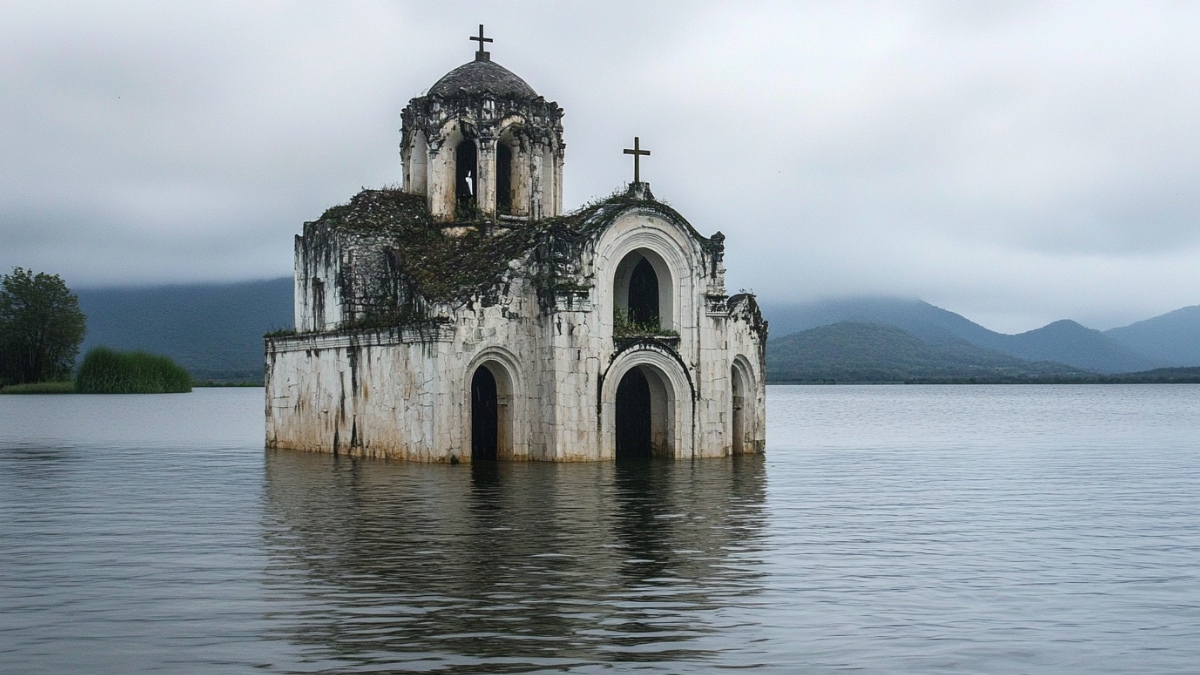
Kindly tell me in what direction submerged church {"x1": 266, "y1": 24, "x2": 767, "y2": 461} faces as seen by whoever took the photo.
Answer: facing the viewer and to the right of the viewer
